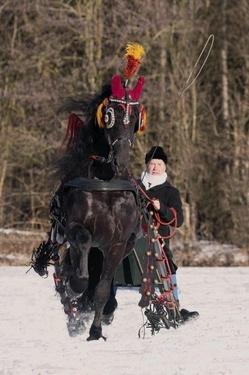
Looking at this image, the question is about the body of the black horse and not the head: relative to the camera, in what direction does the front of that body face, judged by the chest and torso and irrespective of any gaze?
toward the camera
